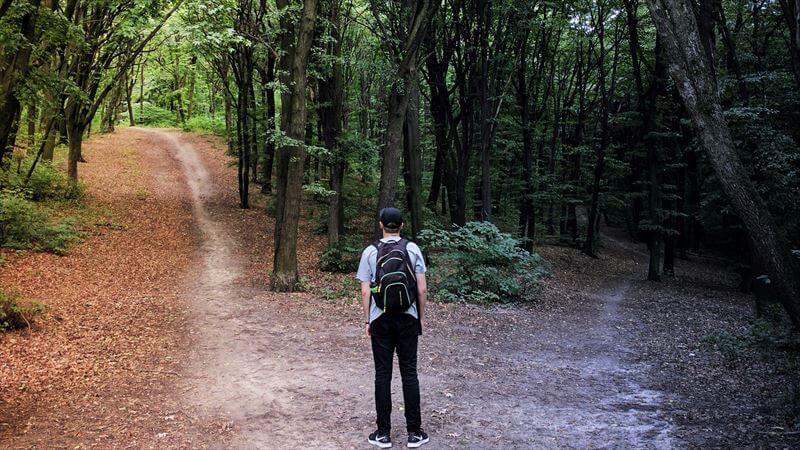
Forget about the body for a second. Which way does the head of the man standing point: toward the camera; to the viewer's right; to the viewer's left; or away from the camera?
away from the camera

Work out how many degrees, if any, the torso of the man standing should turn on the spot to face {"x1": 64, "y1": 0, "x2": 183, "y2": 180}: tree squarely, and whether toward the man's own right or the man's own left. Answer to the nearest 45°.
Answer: approximately 45° to the man's own left

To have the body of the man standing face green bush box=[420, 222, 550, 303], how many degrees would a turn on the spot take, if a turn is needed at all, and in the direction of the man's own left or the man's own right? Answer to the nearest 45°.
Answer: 0° — they already face it

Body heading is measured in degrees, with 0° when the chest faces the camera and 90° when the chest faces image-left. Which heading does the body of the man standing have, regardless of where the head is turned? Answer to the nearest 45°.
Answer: approximately 180°

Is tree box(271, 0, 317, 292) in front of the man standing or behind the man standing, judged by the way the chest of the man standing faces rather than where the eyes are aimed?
in front

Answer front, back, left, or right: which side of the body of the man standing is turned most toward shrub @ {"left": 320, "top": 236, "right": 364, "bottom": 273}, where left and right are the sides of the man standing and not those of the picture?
front

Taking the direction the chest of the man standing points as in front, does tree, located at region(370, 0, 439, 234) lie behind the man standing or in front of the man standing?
in front
